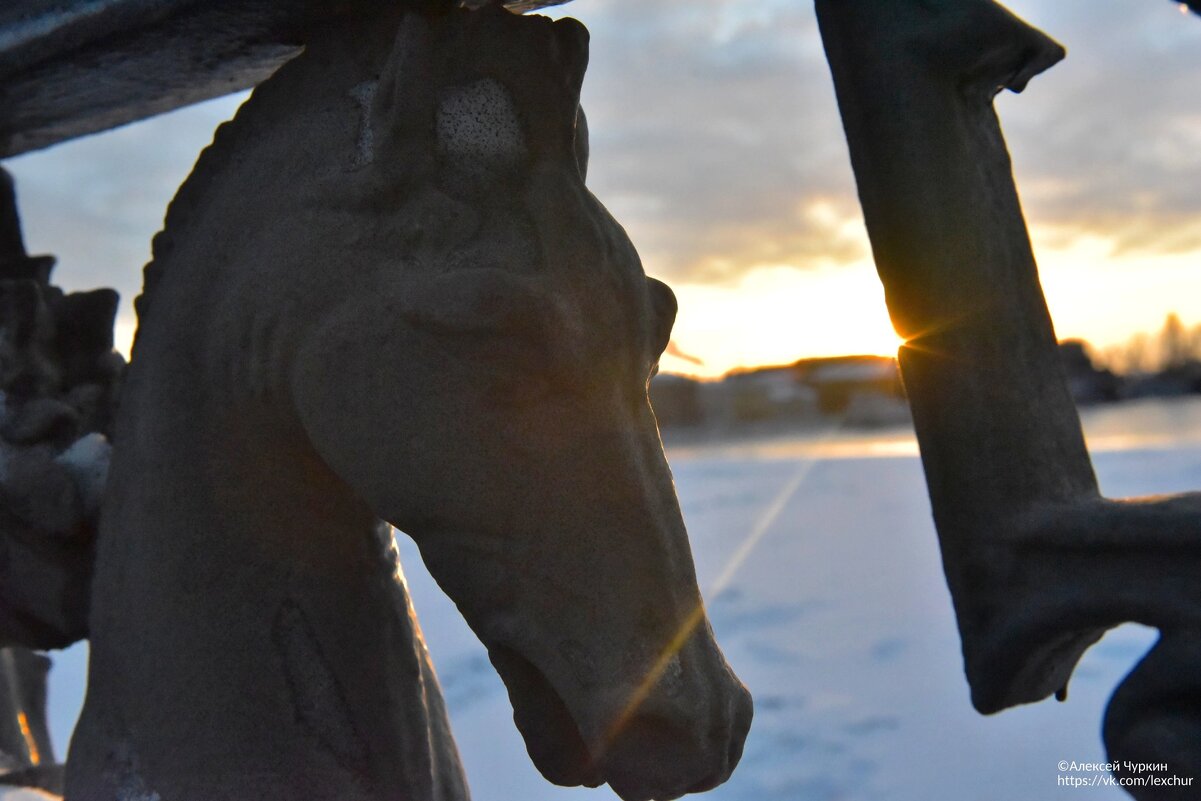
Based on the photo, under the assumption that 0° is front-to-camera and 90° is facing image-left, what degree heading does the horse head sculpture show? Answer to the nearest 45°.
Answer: approximately 315°
